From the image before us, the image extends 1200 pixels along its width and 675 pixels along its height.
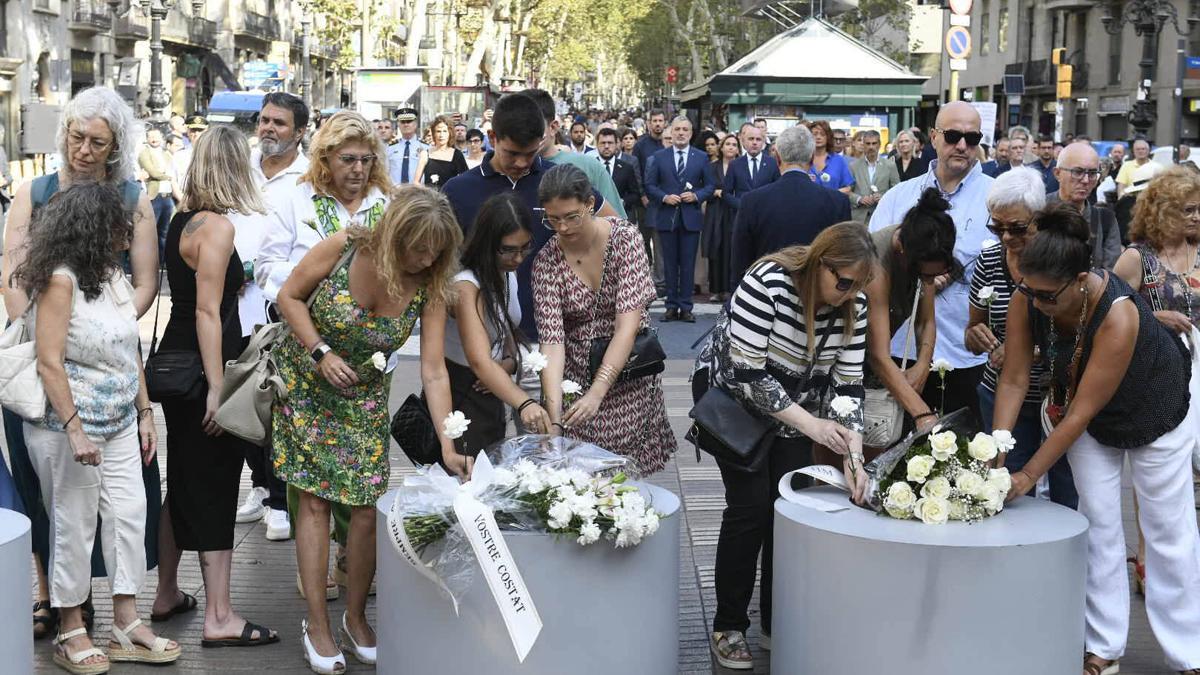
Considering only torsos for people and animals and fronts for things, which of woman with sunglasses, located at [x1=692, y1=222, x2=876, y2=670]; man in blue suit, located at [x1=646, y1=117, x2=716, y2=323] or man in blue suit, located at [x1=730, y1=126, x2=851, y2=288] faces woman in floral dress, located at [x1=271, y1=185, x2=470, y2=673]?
man in blue suit, located at [x1=646, y1=117, x2=716, y2=323]

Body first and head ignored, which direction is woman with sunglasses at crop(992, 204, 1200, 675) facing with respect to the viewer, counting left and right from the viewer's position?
facing the viewer and to the left of the viewer

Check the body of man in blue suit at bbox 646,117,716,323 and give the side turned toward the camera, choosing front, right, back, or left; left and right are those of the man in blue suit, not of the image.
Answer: front

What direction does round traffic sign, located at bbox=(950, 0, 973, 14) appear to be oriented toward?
toward the camera

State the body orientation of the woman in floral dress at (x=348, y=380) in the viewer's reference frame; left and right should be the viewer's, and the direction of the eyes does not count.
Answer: facing the viewer and to the right of the viewer

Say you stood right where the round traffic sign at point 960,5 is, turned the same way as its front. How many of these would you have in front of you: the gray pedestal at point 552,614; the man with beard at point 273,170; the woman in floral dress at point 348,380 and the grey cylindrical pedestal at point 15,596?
4

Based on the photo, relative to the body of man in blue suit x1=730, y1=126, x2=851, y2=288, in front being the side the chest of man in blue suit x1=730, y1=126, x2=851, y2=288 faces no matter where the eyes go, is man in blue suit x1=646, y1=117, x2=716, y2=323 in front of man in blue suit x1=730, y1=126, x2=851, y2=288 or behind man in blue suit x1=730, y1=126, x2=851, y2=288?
in front

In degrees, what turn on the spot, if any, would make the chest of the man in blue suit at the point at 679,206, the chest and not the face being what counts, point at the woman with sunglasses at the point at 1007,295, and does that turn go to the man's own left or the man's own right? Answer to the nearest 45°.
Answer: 0° — they already face them

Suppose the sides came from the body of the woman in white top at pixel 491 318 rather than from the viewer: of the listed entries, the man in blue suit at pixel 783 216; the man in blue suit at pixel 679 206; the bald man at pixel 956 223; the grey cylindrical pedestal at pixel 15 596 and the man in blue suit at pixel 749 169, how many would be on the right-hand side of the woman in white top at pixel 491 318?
1

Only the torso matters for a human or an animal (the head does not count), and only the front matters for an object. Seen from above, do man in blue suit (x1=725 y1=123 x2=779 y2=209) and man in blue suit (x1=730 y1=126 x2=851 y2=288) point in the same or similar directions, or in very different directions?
very different directions

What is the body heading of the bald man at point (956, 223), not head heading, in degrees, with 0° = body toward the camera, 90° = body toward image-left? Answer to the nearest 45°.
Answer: approximately 0°

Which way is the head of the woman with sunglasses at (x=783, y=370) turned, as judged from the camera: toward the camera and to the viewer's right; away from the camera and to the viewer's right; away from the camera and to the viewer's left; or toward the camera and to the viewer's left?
toward the camera and to the viewer's right

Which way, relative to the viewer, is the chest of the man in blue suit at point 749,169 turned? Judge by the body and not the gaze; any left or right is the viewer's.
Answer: facing the viewer
